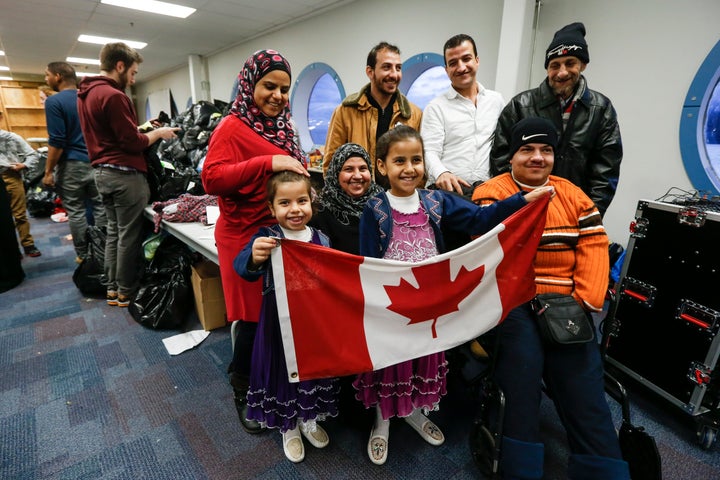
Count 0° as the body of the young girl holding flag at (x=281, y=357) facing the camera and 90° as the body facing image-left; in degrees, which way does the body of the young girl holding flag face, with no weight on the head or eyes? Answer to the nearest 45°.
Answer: approximately 0°

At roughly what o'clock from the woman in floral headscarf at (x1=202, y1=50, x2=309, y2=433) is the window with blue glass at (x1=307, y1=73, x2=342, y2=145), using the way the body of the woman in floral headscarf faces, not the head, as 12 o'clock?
The window with blue glass is roughly at 8 o'clock from the woman in floral headscarf.

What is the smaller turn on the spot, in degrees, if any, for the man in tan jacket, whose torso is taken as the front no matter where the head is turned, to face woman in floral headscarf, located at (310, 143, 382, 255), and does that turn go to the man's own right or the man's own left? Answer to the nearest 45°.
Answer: approximately 45° to the man's own right

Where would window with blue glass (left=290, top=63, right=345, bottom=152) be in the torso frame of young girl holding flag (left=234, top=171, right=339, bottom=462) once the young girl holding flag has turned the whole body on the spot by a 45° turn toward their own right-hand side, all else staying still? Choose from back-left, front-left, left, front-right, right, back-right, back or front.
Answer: back-right

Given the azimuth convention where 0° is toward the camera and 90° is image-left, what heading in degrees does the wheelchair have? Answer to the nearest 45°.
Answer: approximately 0°

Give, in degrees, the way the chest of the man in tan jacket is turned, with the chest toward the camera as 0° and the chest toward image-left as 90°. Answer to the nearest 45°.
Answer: approximately 315°
